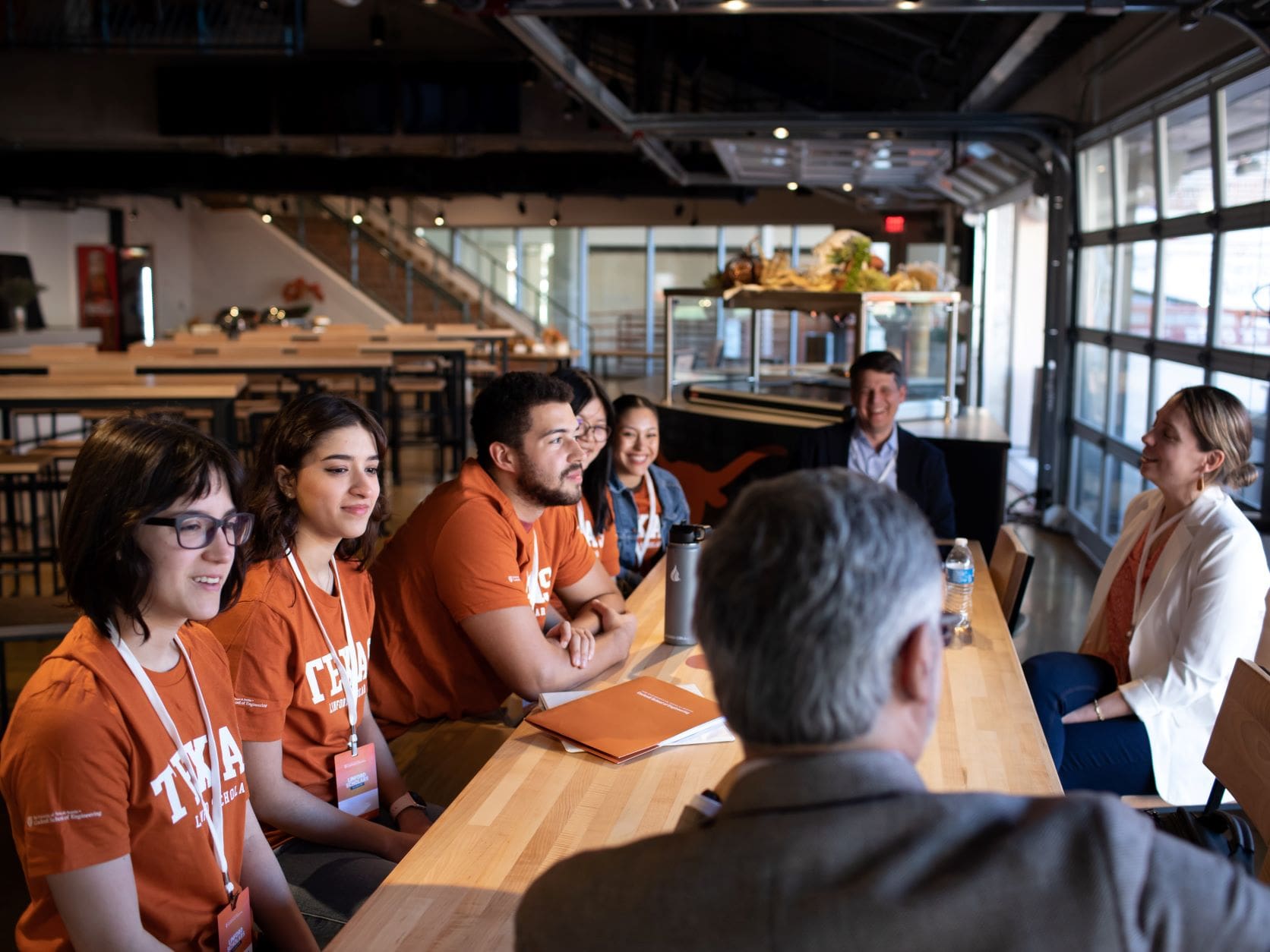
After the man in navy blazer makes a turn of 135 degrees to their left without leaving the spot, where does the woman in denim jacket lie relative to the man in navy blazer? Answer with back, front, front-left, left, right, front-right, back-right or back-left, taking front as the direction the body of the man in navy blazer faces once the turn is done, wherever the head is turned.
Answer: back

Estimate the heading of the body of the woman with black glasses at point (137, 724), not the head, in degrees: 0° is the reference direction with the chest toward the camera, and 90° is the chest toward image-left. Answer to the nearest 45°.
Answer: approximately 315°

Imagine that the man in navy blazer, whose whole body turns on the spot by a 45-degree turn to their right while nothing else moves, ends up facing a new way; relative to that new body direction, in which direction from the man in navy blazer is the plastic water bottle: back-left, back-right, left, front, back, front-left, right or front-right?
front-left

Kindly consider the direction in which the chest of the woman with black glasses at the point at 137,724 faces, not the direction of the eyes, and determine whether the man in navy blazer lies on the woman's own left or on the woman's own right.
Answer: on the woman's own left

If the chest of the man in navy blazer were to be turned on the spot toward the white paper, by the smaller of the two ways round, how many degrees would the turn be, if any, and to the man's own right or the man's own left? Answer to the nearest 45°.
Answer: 0° — they already face it

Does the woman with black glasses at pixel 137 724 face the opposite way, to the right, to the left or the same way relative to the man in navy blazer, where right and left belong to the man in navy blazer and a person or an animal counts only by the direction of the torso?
to the left

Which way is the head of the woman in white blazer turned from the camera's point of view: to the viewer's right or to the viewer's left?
to the viewer's left

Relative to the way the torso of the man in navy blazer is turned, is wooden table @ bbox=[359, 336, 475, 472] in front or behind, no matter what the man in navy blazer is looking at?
behind

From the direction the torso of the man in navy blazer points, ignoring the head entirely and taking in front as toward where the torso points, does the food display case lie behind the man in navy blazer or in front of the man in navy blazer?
behind

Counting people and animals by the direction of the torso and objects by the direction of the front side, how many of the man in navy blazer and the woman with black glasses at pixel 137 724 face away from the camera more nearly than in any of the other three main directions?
0

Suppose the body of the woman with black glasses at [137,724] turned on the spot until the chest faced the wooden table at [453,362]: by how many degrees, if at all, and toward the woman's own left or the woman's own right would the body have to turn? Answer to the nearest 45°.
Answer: approximately 135° to the woman's own left

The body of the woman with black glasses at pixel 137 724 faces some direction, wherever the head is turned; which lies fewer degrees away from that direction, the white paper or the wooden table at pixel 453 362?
the white paper

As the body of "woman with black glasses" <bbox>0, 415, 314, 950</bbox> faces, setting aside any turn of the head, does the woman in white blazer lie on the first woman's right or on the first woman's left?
on the first woman's left

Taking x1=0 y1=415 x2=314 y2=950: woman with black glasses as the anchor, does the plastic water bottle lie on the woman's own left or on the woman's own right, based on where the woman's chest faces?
on the woman's own left

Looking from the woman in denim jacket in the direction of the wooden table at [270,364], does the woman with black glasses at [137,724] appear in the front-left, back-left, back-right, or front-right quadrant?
back-left
